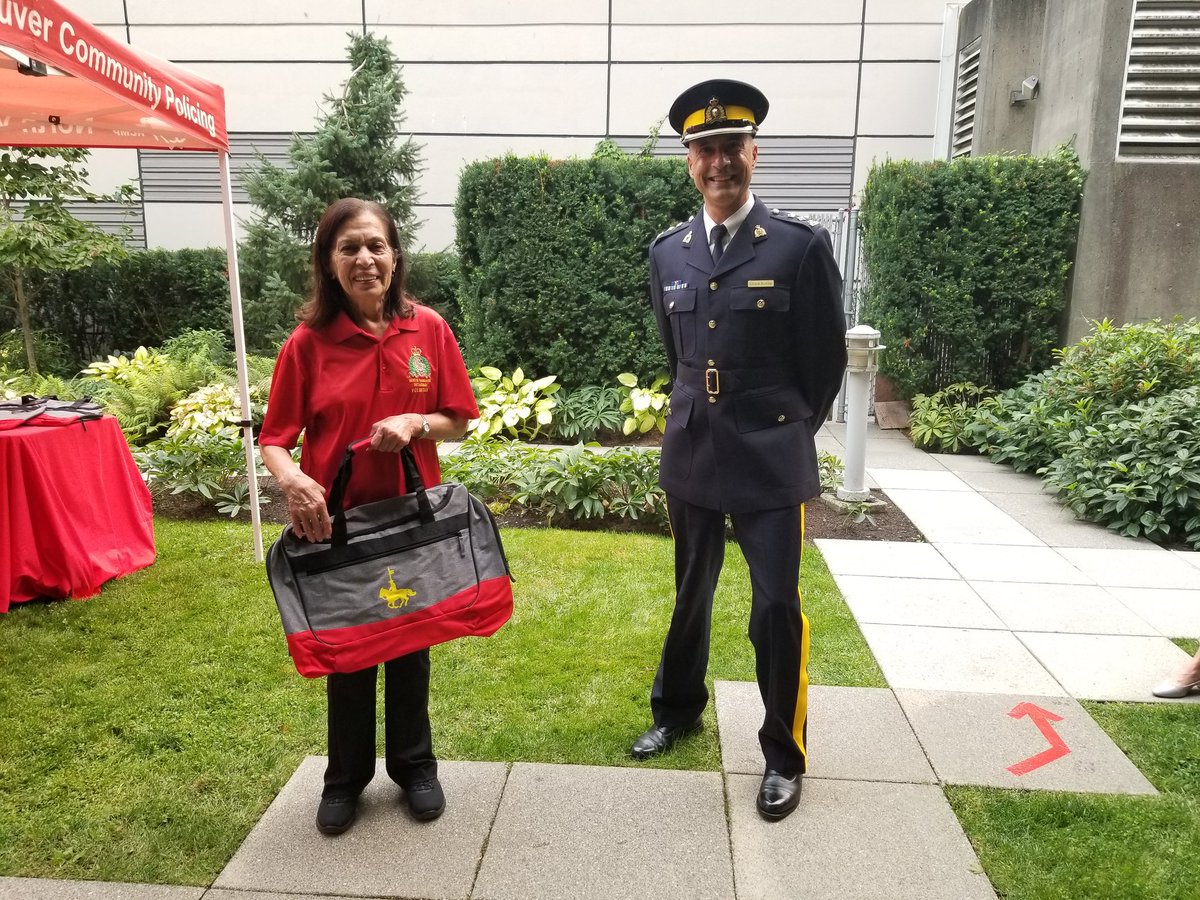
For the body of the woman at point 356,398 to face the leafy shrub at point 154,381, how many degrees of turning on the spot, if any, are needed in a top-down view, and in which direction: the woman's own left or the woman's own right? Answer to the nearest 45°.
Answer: approximately 180°

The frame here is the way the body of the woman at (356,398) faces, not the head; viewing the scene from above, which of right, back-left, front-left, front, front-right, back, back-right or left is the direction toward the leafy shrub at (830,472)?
back-left

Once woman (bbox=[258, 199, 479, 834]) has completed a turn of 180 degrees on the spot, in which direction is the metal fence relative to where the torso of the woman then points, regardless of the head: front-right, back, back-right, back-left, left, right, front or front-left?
front-right

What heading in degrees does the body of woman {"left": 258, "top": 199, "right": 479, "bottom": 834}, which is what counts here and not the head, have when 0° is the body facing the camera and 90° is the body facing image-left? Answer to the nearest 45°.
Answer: approximately 0°

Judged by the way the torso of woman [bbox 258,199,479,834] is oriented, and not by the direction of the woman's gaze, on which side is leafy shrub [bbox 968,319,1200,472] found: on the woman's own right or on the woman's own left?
on the woman's own left

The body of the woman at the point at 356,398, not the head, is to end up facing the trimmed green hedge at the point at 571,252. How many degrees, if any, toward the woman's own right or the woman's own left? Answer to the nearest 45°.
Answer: approximately 180°

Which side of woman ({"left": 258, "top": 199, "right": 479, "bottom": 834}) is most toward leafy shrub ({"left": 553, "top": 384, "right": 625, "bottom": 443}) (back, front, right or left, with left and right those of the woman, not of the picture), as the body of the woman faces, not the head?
back

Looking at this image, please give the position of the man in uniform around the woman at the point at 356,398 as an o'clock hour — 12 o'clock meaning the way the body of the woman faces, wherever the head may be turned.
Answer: The man in uniform is roughly at 9 o'clock from the woman.

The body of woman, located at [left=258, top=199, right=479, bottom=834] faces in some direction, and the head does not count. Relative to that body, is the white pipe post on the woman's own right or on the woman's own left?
on the woman's own left

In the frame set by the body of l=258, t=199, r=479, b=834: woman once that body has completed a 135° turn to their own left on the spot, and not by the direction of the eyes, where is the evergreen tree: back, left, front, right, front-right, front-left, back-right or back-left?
front-left

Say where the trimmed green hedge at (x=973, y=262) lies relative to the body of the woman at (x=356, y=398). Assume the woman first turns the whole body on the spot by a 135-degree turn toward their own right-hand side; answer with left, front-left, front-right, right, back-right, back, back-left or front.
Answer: right
